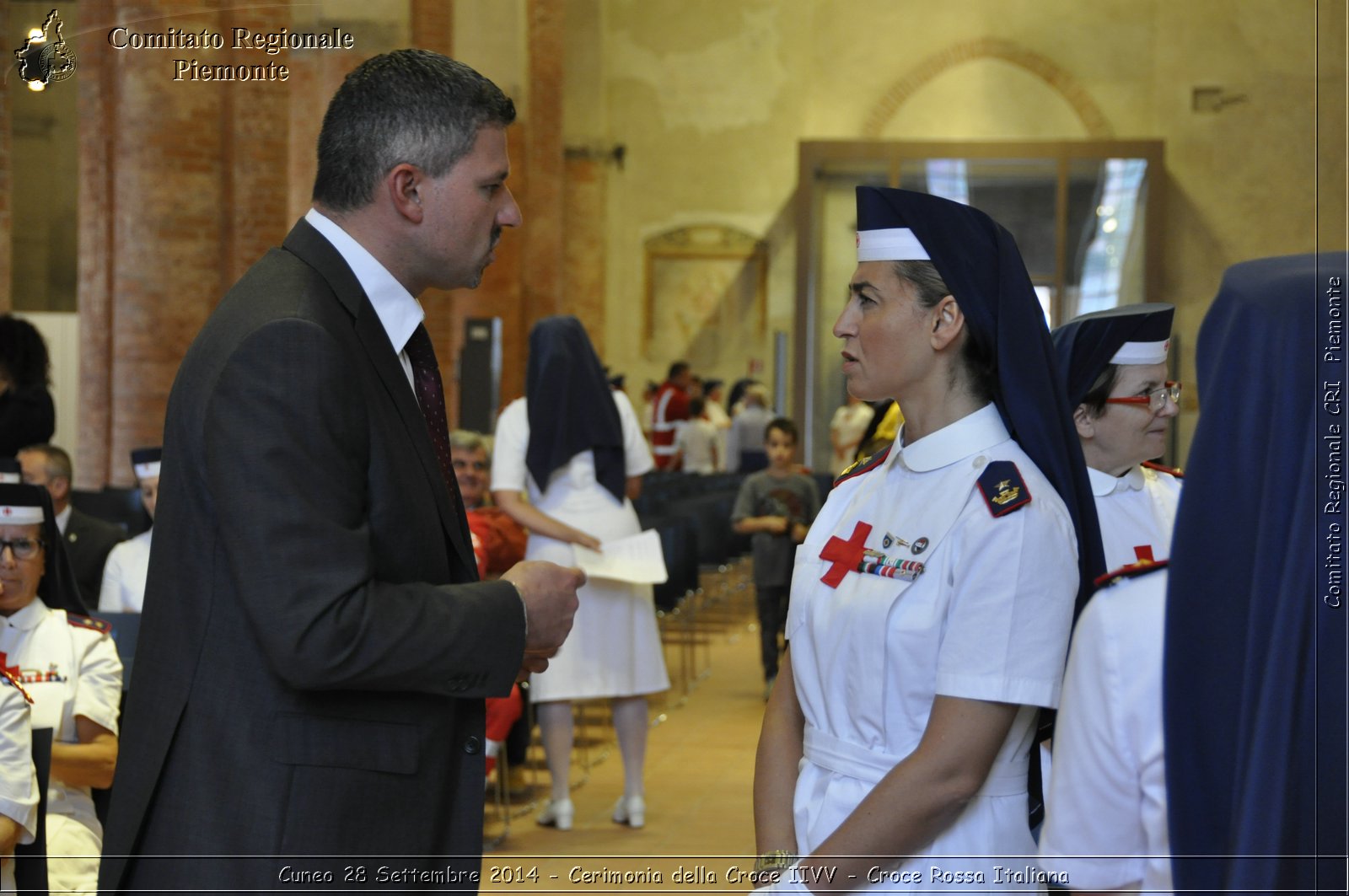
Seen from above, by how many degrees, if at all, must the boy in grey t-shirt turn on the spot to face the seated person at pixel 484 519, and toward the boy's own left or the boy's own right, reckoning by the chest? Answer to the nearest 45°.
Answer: approximately 45° to the boy's own right

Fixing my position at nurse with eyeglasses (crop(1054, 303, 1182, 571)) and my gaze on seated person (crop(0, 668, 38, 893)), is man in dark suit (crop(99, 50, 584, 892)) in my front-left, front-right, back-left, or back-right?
front-left

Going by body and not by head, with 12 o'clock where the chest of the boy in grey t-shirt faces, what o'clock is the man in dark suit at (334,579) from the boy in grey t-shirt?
The man in dark suit is roughly at 12 o'clock from the boy in grey t-shirt.

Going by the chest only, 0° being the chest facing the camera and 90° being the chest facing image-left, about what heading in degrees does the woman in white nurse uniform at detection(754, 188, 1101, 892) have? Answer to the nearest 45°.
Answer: approximately 45°

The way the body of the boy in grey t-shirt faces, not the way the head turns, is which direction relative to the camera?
toward the camera

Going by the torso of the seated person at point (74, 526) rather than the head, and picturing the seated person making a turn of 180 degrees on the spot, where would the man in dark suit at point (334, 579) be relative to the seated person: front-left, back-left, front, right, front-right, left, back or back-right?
back-right

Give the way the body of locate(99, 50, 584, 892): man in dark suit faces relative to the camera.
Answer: to the viewer's right

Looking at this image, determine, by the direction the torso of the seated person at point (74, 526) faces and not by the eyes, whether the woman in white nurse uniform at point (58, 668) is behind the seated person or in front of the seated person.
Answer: in front

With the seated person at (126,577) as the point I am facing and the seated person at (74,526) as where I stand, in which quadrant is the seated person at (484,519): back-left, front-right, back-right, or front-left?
front-left

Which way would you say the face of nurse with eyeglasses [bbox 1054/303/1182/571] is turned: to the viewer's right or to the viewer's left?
to the viewer's right

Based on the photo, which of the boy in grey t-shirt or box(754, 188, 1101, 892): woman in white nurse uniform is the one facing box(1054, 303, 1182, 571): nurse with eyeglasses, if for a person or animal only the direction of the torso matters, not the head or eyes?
the boy in grey t-shirt

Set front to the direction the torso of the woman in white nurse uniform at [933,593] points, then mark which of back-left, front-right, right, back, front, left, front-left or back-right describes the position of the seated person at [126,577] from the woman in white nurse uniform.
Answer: right

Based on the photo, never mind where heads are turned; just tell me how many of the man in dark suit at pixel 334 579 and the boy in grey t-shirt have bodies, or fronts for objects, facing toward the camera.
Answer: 1

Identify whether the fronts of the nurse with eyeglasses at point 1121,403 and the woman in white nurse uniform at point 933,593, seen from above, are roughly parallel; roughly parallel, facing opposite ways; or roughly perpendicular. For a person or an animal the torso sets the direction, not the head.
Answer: roughly perpendicular
